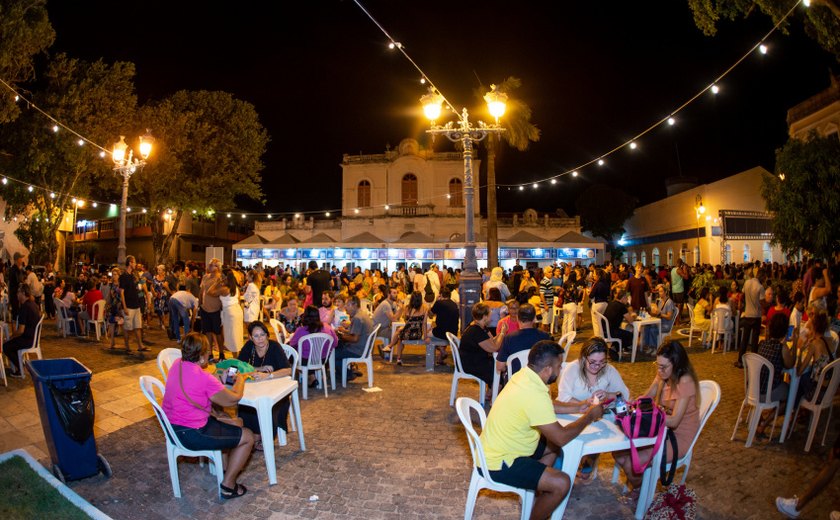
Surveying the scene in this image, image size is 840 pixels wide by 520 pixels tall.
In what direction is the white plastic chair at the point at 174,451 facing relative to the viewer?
to the viewer's right

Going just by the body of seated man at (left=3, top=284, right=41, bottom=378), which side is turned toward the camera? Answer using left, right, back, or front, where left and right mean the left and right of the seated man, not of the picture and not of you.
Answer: left

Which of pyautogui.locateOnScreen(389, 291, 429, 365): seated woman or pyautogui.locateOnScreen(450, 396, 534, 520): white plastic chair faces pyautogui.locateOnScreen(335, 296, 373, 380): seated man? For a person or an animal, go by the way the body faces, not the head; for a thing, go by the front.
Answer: the seated woman

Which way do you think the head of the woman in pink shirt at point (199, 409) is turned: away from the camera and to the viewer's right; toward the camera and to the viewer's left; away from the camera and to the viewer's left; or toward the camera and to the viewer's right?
away from the camera and to the viewer's right

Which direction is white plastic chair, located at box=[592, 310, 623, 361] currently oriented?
to the viewer's right

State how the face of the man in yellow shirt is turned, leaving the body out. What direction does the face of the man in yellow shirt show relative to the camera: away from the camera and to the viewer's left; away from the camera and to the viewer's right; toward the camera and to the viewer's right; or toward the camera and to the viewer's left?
away from the camera and to the viewer's right

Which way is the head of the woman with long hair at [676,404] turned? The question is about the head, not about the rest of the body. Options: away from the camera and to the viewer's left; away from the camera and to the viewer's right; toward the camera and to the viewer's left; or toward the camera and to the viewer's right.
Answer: toward the camera and to the viewer's left

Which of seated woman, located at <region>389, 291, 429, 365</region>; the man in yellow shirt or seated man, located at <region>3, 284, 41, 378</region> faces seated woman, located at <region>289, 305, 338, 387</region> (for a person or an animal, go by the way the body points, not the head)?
seated woman, located at <region>389, 291, 429, 365</region>

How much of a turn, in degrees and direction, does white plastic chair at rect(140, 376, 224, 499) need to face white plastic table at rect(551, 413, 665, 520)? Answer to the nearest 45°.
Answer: approximately 45° to its right

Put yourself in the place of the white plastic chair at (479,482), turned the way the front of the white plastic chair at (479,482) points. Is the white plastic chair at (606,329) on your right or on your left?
on your left

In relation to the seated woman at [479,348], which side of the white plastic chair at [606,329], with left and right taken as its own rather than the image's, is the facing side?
back

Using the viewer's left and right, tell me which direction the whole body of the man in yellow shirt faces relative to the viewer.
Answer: facing to the right of the viewer

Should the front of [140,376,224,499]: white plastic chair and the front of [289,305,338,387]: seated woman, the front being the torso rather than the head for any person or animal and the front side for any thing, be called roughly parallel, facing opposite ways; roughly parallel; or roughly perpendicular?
roughly perpendicular

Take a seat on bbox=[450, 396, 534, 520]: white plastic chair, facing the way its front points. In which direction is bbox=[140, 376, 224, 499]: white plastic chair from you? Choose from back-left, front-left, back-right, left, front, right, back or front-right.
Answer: back

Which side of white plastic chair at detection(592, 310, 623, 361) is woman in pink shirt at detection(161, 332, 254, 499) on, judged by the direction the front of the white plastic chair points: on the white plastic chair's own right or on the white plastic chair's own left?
on the white plastic chair's own right
